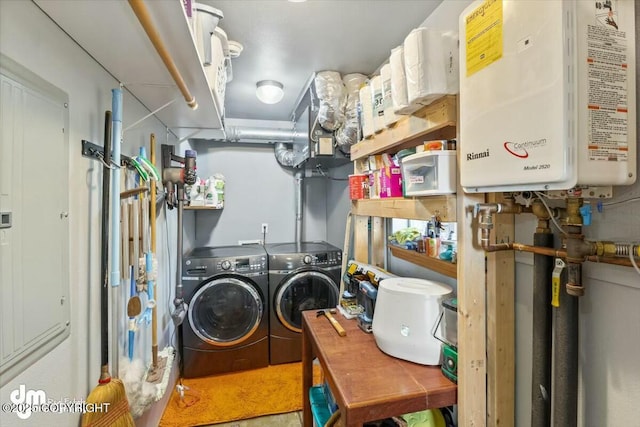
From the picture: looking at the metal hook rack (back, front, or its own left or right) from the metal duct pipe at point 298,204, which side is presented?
left

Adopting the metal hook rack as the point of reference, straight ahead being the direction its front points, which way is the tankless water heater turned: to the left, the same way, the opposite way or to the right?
the opposite way

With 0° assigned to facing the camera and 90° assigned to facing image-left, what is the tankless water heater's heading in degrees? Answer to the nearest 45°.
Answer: approximately 45°

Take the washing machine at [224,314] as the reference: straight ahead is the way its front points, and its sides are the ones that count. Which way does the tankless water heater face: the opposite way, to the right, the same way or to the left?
to the right
